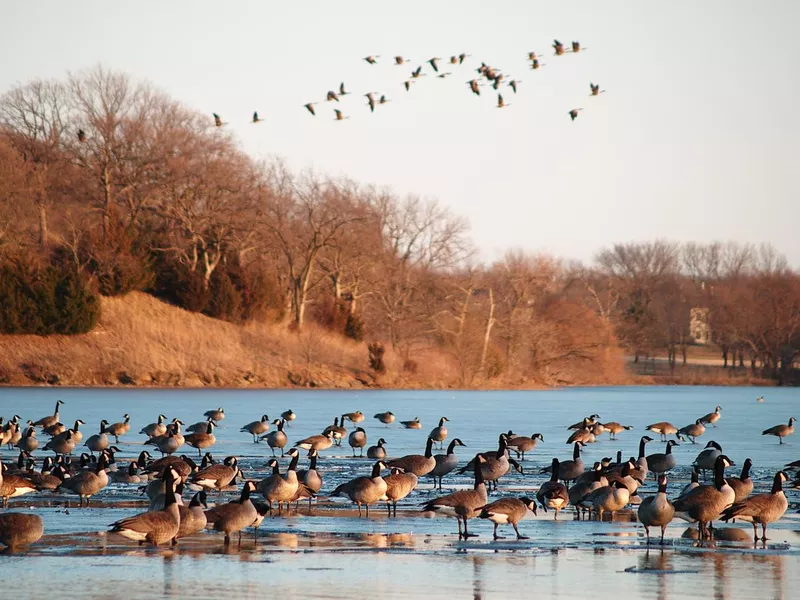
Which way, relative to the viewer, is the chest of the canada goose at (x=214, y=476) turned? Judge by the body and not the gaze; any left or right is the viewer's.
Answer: facing to the right of the viewer

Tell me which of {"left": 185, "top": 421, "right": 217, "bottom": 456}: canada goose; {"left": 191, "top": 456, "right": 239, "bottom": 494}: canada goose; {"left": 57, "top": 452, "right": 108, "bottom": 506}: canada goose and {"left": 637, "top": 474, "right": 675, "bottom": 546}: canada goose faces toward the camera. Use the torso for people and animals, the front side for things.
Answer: {"left": 637, "top": 474, "right": 675, "bottom": 546}: canada goose

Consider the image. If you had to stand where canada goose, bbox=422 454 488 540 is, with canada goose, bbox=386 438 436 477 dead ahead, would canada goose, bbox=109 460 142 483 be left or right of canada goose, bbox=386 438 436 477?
left

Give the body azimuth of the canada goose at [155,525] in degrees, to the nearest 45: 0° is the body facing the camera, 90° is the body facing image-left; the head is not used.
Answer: approximately 270°

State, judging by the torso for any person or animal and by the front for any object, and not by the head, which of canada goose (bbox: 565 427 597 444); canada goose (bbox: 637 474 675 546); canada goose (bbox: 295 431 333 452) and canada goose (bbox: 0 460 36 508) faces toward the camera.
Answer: canada goose (bbox: 637 474 675 546)

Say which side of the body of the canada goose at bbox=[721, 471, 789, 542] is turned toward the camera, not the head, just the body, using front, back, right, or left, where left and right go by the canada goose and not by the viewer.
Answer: right

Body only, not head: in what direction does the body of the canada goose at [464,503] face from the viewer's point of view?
to the viewer's right

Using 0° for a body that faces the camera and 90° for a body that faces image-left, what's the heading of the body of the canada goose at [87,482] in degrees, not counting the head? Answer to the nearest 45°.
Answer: approximately 270°

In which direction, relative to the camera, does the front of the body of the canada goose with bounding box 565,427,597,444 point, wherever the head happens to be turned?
to the viewer's right
